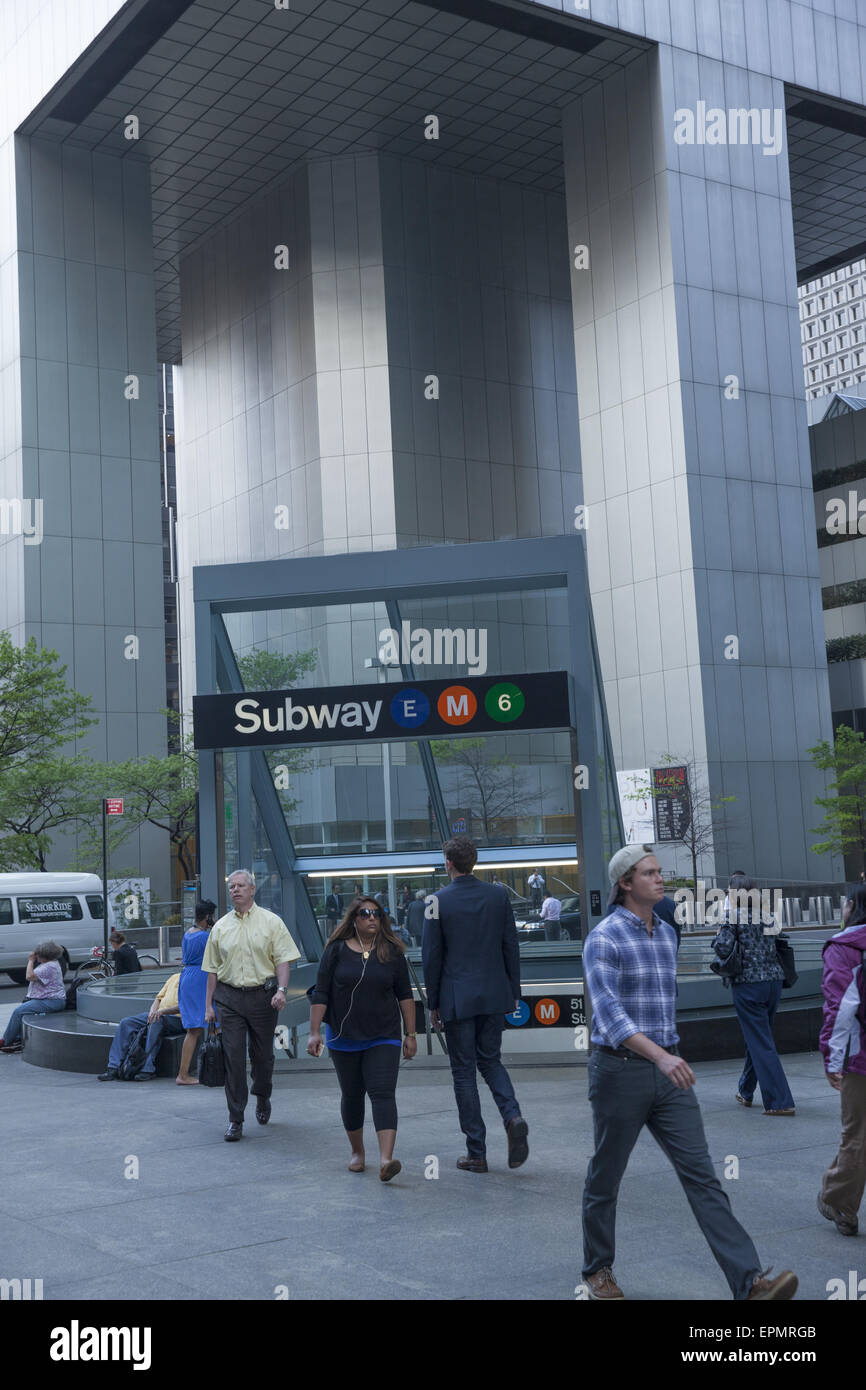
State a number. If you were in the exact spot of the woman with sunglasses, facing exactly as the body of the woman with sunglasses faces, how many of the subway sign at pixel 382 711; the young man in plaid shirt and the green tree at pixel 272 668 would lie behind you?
2

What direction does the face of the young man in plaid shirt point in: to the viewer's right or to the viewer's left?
to the viewer's right

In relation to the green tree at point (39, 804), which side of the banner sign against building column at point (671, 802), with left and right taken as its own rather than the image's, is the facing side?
right

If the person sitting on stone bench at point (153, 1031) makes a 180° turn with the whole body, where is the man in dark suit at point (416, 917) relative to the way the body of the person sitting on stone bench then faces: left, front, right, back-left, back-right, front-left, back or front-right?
front-right

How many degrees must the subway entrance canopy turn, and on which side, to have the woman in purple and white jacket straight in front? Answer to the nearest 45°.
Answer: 0° — it already faces them

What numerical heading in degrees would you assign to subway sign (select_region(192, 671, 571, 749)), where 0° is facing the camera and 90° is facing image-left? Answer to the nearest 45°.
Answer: approximately 0°
